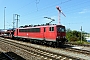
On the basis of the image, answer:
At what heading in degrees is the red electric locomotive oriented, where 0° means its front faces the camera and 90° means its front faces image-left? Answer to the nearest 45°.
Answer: approximately 315°
